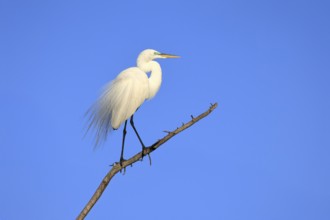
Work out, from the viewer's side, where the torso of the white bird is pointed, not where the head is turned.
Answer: to the viewer's right
